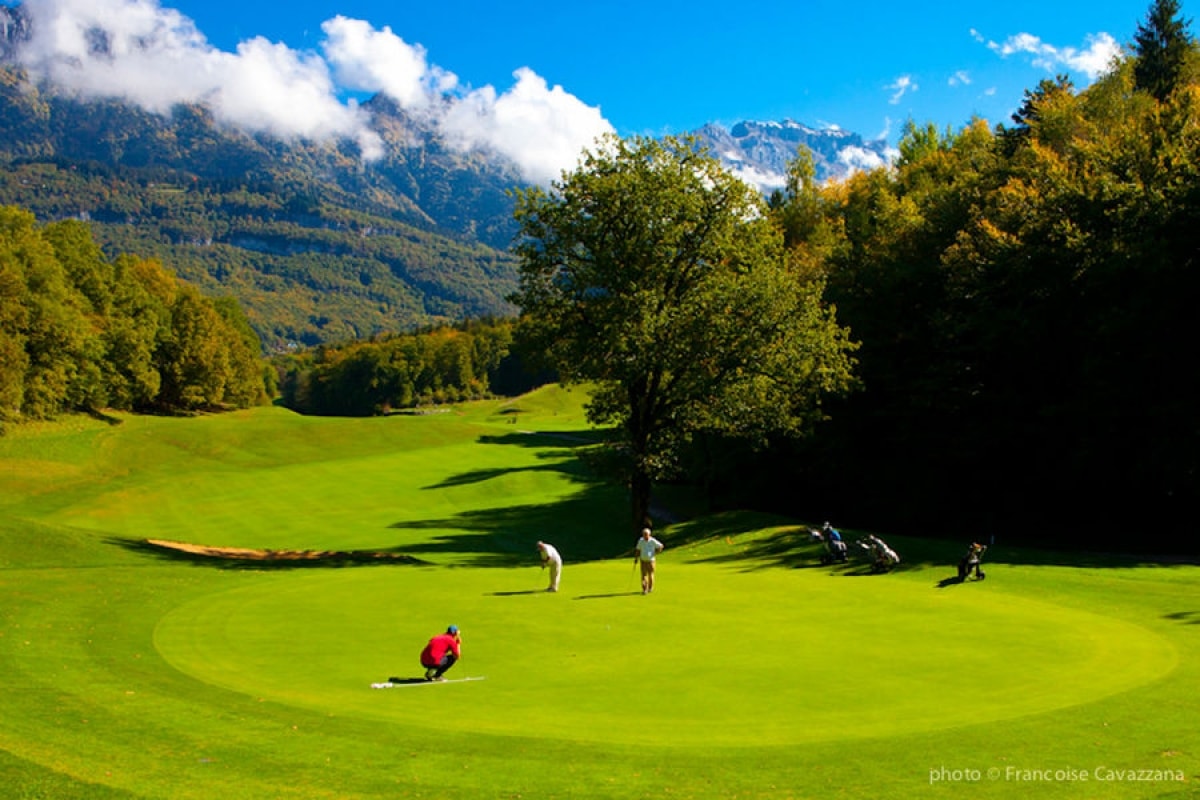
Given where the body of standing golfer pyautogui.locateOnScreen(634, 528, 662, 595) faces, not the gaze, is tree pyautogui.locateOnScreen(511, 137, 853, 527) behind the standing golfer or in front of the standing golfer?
behind

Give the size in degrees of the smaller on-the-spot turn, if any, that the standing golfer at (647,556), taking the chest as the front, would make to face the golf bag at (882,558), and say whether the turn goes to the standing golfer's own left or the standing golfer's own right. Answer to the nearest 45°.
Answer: approximately 135° to the standing golfer's own left

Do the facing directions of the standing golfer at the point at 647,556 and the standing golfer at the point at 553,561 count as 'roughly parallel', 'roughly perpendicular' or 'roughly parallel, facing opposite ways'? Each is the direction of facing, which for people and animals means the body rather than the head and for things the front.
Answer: roughly perpendicular

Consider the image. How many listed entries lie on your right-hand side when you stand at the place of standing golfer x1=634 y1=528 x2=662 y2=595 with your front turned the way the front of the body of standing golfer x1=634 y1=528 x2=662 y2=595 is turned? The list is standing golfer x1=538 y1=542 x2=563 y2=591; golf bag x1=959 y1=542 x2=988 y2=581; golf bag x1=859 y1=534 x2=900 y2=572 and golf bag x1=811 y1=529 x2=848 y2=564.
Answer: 1

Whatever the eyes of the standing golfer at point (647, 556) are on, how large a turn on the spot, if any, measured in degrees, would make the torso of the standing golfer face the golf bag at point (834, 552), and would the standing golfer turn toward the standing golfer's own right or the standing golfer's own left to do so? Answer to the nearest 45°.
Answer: approximately 135° to the standing golfer's own left

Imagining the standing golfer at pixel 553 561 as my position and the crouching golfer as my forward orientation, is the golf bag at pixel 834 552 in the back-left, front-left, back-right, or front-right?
back-left

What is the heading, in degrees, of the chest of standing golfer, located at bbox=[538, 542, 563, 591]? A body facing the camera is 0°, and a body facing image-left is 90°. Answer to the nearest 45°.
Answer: approximately 90°

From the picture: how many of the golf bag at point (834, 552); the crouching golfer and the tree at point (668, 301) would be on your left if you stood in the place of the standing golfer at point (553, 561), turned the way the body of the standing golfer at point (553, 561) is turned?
1

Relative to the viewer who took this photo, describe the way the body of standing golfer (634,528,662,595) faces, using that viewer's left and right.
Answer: facing the viewer

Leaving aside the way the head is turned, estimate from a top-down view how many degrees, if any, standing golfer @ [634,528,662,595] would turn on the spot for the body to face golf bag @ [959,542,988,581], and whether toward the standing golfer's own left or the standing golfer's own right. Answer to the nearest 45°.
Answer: approximately 90° to the standing golfer's own left

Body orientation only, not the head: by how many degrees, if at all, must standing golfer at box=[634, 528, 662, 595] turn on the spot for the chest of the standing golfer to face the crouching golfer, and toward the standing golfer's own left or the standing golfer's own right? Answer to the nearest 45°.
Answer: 0° — they already face them
